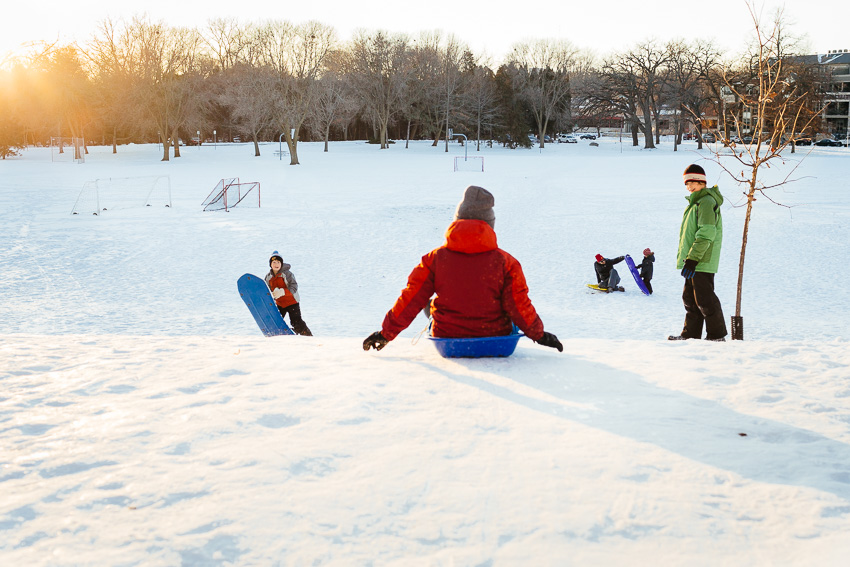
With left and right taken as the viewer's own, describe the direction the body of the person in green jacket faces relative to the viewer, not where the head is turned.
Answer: facing to the left of the viewer

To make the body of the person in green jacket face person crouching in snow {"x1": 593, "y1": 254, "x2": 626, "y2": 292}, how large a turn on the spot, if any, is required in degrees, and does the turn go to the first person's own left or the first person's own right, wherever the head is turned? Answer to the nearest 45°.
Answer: approximately 90° to the first person's own right

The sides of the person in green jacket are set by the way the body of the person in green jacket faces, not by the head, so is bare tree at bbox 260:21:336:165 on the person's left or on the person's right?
on the person's right

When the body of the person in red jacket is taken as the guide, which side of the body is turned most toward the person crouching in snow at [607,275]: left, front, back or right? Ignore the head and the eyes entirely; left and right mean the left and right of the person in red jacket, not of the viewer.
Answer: front

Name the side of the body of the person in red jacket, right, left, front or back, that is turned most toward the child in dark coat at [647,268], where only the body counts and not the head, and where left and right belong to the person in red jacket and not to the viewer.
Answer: front

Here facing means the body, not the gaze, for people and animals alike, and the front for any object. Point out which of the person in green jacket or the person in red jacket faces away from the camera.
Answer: the person in red jacket

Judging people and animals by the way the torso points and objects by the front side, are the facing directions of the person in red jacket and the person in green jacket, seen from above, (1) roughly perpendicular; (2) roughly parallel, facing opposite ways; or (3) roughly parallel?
roughly perpendicular

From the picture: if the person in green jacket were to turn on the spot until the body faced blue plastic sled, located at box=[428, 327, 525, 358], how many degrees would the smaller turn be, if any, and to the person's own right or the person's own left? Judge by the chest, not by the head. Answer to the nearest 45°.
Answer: approximately 45° to the person's own left

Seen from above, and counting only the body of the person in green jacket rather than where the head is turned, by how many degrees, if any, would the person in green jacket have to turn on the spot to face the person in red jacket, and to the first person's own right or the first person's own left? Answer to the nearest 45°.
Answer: approximately 45° to the first person's own left

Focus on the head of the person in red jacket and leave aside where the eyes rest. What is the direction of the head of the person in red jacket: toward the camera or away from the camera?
away from the camera

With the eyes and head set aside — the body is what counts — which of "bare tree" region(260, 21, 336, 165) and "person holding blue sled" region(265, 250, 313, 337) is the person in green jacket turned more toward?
the person holding blue sled

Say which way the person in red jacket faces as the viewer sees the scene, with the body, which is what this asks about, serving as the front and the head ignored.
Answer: away from the camera
